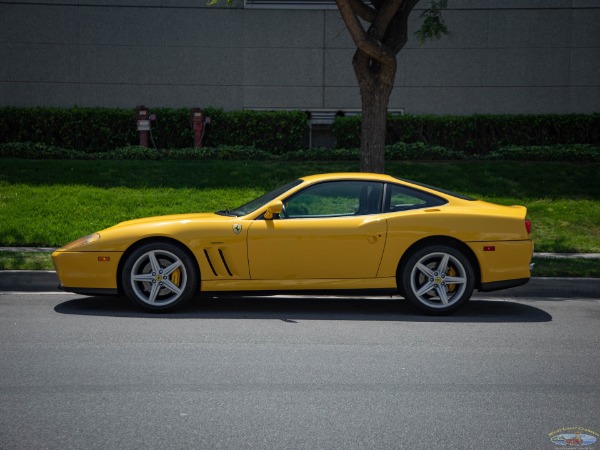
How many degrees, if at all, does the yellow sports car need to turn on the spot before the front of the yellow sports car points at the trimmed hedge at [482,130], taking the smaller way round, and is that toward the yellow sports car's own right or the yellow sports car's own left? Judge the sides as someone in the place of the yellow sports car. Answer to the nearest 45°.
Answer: approximately 90° to the yellow sports car's own right

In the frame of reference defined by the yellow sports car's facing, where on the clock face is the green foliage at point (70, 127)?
The green foliage is roughly at 2 o'clock from the yellow sports car.

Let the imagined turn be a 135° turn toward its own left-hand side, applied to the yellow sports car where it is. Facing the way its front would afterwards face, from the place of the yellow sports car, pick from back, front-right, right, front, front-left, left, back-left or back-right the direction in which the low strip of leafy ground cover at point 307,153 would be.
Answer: back-left

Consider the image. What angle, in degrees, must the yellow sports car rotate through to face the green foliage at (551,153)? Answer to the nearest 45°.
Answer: approximately 135° to its right

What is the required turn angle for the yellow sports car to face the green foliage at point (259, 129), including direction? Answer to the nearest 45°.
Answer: approximately 90° to its right

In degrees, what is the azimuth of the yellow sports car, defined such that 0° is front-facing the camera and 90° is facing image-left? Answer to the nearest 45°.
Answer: approximately 90°
